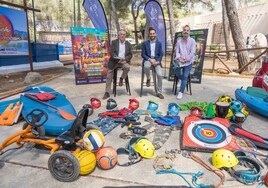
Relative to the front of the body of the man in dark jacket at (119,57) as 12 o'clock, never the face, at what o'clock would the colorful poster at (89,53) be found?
The colorful poster is roughly at 5 o'clock from the man in dark jacket.

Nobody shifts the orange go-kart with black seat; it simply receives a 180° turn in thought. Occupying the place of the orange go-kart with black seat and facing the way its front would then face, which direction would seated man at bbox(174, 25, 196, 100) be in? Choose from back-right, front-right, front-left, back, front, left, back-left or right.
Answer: front-left

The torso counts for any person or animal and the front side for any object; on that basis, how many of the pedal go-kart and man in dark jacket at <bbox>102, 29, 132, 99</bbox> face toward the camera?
1

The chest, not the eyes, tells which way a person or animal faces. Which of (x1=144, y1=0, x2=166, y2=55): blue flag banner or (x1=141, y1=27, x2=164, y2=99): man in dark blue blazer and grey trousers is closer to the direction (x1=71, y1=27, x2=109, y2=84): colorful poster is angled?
the man in dark blue blazer and grey trousers

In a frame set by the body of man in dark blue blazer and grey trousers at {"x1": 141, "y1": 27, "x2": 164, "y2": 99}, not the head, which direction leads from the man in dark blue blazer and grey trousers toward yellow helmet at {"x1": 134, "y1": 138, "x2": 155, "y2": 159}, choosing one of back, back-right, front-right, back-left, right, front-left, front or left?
front

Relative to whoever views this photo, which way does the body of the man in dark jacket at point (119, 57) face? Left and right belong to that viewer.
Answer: facing the viewer

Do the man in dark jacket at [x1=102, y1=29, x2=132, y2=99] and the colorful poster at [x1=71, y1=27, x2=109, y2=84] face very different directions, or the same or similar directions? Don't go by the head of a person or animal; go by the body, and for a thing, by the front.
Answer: same or similar directions

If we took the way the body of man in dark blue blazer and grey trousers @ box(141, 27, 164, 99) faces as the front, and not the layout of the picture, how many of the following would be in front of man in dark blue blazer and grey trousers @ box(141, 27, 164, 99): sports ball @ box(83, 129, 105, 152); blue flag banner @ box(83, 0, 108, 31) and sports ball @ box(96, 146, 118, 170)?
2

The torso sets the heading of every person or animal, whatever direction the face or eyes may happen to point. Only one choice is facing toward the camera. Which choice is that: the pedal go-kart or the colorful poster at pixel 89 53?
the colorful poster

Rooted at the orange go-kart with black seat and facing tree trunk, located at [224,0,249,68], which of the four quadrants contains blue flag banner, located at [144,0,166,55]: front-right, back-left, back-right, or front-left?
front-left

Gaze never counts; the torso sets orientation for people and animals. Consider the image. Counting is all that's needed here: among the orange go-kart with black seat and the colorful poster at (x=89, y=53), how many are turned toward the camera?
1

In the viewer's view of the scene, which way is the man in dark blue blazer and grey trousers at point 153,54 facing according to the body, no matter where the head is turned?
toward the camera

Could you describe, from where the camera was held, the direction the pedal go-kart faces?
facing to the left of the viewer

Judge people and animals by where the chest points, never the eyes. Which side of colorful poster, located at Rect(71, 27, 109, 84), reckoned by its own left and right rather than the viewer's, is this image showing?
front

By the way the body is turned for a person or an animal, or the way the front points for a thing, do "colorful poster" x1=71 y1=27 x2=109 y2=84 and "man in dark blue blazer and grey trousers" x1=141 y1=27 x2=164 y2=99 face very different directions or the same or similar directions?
same or similar directions

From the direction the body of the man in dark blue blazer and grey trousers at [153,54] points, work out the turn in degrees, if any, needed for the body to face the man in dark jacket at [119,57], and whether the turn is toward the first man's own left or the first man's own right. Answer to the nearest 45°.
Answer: approximately 90° to the first man's own right

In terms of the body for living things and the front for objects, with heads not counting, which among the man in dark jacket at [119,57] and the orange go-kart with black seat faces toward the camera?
the man in dark jacket

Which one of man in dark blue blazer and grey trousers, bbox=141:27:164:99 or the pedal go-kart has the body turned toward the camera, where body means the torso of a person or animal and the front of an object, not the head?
the man in dark blue blazer and grey trousers

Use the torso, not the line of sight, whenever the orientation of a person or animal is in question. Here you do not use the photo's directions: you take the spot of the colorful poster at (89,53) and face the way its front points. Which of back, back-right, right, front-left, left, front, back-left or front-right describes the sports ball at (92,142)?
front

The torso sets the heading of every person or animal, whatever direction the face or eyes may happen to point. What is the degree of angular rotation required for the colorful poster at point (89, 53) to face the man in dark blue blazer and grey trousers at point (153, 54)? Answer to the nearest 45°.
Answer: approximately 45° to its left

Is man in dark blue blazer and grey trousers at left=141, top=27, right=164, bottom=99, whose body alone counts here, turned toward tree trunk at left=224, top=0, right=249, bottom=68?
no

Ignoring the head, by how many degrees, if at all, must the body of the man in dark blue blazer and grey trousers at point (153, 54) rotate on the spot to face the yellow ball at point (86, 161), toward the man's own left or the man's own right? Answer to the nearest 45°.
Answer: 0° — they already face it

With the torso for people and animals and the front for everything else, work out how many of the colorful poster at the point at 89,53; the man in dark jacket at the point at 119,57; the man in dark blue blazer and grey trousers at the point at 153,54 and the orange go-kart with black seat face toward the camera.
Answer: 3
